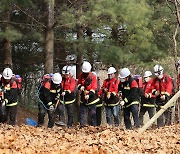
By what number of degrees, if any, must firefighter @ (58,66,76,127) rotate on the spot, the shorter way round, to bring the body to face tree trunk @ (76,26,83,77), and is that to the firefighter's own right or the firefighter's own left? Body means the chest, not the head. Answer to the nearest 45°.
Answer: approximately 135° to the firefighter's own right

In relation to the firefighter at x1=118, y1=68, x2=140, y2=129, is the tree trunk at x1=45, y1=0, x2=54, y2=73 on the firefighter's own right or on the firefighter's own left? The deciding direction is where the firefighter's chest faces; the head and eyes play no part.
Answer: on the firefighter's own right

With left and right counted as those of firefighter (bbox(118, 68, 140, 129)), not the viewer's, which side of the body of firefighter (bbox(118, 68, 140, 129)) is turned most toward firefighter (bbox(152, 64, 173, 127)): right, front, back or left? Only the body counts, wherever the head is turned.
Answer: back

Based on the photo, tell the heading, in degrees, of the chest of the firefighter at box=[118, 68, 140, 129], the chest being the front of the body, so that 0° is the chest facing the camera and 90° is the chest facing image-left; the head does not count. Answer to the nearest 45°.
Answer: approximately 45°
